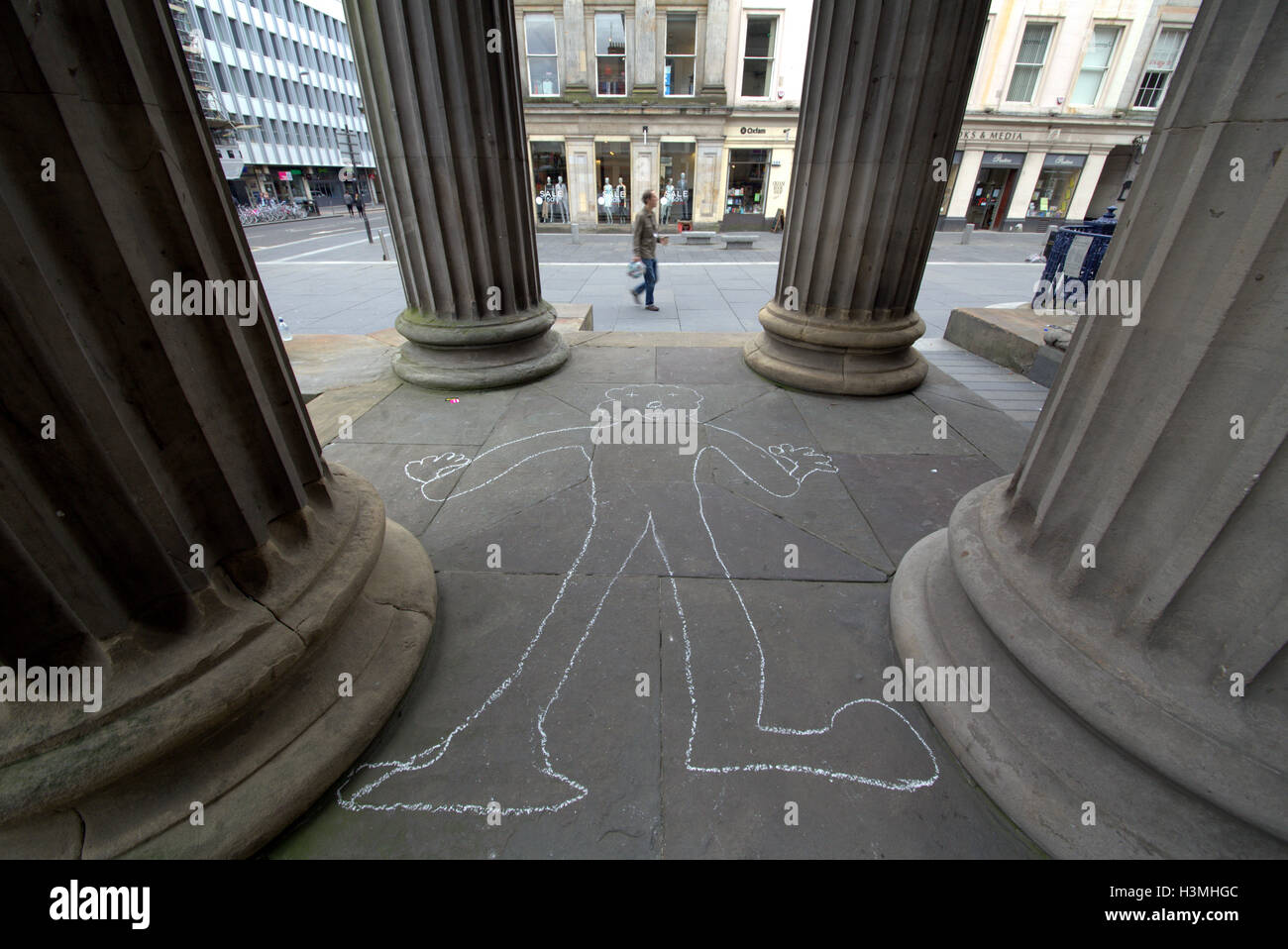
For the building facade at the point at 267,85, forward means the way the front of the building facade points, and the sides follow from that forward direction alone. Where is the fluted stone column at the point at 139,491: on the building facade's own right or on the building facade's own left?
on the building facade's own right

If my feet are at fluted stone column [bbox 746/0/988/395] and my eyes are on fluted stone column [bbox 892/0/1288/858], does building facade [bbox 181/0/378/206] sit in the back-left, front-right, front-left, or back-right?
back-right

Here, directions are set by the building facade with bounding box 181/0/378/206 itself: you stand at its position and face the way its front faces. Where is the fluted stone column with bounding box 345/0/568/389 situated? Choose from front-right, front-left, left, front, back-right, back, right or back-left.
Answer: front-right

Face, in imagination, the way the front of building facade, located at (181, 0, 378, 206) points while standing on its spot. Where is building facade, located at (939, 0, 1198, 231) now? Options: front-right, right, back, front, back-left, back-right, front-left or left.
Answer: front

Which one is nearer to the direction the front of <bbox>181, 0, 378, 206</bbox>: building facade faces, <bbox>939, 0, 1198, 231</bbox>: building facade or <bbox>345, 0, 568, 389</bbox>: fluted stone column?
the building facade

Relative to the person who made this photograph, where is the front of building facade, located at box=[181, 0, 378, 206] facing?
facing the viewer and to the right of the viewer

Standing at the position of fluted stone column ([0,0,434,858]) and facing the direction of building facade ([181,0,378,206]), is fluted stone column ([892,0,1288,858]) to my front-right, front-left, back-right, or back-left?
back-right

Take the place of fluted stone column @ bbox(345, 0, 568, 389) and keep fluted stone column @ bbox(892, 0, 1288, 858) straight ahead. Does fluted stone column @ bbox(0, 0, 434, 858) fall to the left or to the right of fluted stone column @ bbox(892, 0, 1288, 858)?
right

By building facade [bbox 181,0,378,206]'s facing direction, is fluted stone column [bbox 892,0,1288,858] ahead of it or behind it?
ahead

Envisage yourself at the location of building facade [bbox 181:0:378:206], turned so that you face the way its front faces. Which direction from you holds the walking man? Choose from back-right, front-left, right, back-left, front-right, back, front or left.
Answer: front-right

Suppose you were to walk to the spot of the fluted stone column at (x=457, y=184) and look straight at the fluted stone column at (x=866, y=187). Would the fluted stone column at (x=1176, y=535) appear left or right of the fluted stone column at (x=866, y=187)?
right
